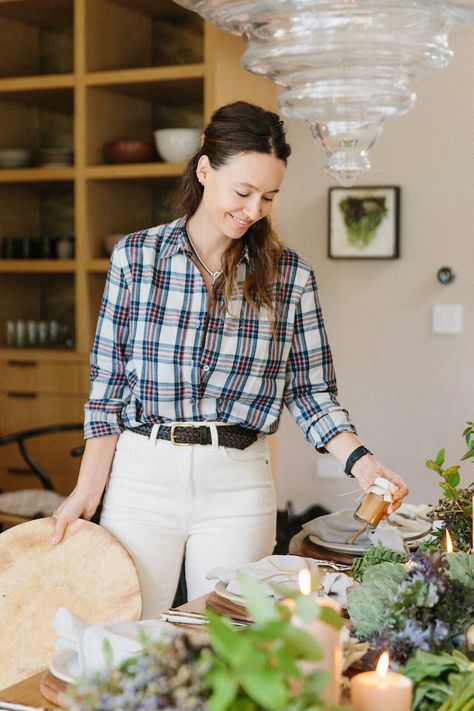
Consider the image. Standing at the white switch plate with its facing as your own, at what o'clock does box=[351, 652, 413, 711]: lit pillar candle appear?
The lit pillar candle is roughly at 12 o'clock from the white switch plate.

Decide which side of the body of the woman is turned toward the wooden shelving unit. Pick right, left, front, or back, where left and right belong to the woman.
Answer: back

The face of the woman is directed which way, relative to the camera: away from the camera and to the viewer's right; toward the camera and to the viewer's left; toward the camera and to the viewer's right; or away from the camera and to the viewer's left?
toward the camera and to the viewer's right

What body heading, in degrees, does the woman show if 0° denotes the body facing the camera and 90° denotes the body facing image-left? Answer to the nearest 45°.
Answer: approximately 0°

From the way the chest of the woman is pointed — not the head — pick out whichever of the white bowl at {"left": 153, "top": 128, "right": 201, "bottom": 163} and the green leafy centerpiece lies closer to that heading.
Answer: the green leafy centerpiece

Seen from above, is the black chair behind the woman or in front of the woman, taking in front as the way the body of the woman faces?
behind

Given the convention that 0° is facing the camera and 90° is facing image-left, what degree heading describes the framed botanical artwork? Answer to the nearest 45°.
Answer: approximately 0°

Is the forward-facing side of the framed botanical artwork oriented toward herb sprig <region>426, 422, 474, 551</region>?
yes
